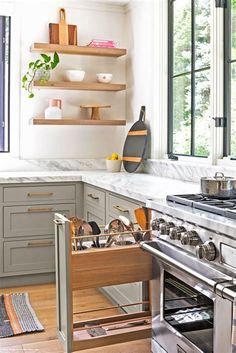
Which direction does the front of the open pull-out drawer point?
to the viewer's left

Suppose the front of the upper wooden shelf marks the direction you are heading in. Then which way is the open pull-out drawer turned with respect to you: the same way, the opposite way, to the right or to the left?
to the right

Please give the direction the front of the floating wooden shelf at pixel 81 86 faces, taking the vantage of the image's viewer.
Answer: facing the viewer

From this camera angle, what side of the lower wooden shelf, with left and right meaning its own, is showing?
front

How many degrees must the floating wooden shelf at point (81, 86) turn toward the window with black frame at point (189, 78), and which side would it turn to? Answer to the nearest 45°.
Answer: approximately 45° to its left

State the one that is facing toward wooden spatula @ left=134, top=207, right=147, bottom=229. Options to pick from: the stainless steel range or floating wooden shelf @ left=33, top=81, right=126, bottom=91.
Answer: the floating wooden shelf

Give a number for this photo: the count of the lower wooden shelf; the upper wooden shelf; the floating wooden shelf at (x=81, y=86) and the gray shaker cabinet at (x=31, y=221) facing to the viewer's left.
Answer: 0

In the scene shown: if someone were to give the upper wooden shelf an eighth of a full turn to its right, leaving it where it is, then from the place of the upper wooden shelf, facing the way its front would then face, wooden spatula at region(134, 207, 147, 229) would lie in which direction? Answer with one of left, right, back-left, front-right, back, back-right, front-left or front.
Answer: front-left

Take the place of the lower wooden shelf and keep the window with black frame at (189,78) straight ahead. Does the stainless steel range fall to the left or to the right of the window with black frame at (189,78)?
right

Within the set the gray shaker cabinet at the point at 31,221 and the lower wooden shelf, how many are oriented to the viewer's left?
0
